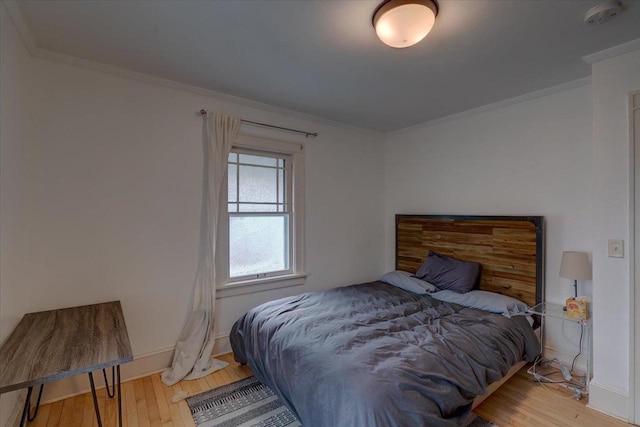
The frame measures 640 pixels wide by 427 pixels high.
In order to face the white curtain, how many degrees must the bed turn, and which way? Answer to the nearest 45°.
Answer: approximately 45° to its right

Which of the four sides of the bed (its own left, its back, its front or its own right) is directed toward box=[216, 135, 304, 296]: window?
right

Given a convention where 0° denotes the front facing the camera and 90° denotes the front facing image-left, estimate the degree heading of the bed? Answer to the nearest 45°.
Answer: approximately 45°
